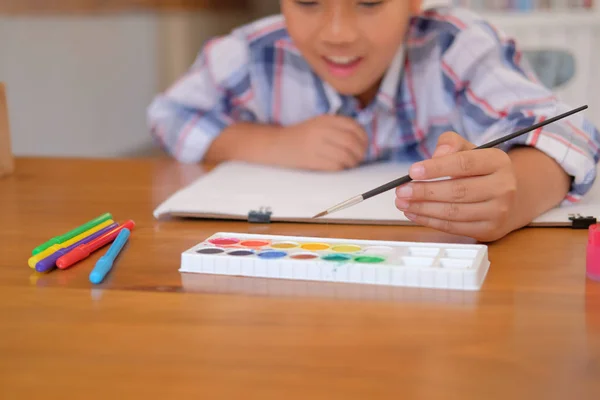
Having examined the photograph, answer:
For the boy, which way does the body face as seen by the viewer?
toward the camera

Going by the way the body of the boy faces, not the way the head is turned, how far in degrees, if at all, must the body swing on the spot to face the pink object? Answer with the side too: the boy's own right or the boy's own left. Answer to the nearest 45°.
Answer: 0° — they already face it

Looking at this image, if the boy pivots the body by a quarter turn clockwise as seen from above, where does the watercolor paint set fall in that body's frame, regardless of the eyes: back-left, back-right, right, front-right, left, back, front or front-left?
left

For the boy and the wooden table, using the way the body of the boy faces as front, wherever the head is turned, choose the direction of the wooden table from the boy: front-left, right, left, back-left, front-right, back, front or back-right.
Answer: front

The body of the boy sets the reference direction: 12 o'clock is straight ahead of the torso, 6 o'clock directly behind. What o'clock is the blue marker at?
The blue marker is roughly at 1 o'clock from the boy.

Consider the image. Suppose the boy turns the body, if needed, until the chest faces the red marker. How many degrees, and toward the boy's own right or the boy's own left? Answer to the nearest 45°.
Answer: approximately 45° to the boy's own right
